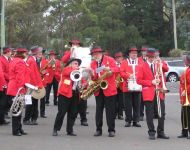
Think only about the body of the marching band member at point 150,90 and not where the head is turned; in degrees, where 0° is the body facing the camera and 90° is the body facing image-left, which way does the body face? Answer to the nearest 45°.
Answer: approximately 315°

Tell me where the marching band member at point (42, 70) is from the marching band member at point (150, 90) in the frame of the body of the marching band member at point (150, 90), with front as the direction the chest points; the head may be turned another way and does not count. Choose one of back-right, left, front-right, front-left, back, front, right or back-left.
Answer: back

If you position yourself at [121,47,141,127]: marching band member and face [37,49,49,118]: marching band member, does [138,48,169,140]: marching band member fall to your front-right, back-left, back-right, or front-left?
back-left

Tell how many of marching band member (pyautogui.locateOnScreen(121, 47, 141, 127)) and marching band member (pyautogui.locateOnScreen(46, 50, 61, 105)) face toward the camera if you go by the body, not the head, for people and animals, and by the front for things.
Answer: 2

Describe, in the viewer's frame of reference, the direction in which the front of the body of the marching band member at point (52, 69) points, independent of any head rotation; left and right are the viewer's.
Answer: facing the viewer

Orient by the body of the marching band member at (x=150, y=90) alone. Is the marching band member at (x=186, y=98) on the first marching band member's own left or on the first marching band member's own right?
on the first marching band member's own left

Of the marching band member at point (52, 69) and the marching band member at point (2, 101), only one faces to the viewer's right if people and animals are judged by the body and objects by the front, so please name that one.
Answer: the marching band member at point (2, 101)

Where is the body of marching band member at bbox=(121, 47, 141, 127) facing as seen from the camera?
toward the camera

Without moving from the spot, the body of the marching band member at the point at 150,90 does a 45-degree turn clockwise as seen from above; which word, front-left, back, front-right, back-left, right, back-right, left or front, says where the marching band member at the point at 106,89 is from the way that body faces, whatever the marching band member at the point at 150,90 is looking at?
right

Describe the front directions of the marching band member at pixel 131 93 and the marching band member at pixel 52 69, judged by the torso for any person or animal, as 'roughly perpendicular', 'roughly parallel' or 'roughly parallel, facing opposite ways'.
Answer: roughly parallel

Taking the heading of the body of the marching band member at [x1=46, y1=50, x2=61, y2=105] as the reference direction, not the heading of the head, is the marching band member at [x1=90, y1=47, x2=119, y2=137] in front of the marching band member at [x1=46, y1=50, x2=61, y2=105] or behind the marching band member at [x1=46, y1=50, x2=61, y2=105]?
in front

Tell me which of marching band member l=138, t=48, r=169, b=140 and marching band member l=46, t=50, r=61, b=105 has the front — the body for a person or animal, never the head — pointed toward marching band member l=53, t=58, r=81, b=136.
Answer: marching band member l=46, t=50, r=61, b=105

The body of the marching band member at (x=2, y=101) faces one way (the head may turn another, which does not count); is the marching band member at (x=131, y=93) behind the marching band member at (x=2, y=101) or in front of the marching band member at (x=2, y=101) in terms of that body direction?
in front
